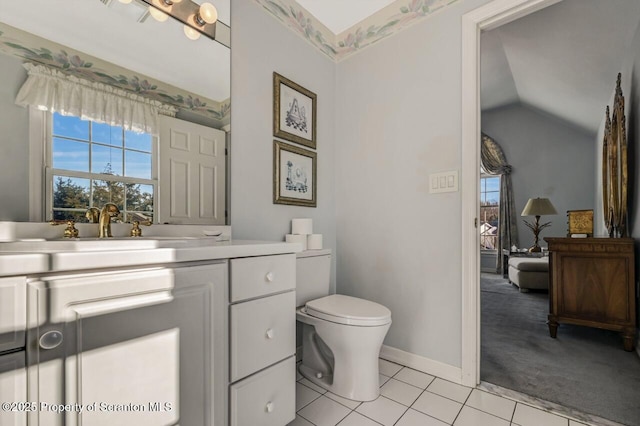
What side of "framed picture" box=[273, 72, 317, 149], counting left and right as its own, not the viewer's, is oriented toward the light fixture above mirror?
right

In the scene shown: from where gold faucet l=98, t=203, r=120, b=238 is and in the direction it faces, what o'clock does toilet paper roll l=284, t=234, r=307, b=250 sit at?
The toilet paper roll is roughly at 10 o'clock from the gold faucet.

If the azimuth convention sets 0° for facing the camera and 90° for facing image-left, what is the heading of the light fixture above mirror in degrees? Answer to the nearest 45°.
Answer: approximately 315°

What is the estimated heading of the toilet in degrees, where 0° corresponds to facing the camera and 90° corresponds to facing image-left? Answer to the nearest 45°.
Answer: approximately 315°

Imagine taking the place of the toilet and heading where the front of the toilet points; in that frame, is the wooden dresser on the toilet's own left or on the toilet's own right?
on the toilet's own left

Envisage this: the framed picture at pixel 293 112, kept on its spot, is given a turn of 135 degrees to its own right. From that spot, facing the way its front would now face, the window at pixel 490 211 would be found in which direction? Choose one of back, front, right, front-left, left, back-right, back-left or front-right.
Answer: back-right

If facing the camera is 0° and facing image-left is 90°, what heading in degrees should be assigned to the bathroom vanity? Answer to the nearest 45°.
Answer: approximately 315°
